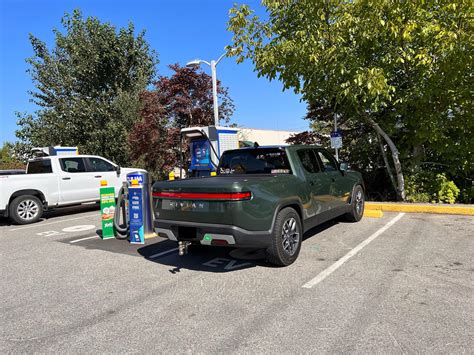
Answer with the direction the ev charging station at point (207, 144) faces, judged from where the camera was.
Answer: facing the viewer and to the left of the viewer

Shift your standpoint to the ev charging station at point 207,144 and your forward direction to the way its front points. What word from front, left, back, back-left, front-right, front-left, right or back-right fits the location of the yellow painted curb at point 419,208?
left

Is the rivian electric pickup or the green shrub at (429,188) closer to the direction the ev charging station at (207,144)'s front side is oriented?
the rivian electric pickup

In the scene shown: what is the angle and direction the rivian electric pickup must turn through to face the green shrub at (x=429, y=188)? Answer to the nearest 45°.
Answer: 0° — it already faces it

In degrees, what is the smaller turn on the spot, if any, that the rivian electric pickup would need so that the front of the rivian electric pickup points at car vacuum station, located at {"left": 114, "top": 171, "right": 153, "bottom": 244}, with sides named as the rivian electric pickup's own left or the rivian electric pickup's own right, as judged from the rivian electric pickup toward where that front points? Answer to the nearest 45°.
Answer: approximately 90° to the rivian electric pickup's own left

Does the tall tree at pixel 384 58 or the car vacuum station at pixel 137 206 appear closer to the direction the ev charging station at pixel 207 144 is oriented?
the car vacuum station

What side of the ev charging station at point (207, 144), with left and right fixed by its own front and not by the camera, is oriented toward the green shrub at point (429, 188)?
left

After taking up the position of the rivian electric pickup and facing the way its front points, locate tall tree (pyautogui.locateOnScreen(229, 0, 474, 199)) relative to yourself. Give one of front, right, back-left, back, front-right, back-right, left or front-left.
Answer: front

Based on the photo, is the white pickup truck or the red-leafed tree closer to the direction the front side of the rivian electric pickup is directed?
the red-leafed tree

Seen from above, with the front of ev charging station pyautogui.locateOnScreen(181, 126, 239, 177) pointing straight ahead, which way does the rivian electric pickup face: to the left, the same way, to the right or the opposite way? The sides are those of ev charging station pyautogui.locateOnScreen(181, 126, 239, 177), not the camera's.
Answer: the opposite way

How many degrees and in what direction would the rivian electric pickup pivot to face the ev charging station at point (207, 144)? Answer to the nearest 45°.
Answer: approximately 45° to its left

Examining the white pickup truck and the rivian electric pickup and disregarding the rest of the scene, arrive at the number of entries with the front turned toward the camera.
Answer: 0

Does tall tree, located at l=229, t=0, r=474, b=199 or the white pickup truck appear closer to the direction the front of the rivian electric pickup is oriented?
the tall tree

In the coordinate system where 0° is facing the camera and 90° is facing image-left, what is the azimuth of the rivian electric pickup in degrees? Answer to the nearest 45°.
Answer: approximately 225°

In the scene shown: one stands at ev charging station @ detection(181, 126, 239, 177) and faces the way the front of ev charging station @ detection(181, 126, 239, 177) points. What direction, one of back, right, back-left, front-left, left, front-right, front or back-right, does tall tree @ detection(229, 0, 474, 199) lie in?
left

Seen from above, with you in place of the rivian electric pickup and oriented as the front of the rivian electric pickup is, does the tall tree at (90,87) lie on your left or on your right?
on your left
